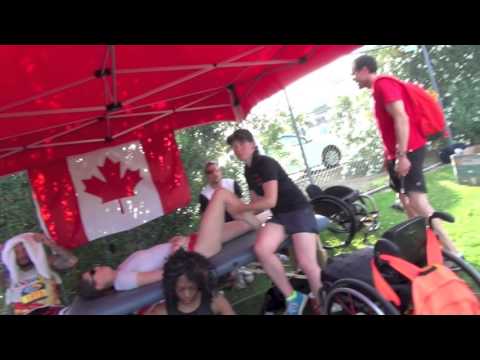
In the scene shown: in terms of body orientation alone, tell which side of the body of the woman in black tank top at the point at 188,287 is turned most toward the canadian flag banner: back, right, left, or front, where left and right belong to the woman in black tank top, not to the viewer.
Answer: back

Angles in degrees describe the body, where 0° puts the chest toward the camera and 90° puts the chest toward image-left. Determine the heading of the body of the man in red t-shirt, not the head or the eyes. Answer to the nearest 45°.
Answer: approximately 90°

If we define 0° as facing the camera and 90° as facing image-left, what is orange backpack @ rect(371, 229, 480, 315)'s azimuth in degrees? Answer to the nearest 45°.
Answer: approximately 315°

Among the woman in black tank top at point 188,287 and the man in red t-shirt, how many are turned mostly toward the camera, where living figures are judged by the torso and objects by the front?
1

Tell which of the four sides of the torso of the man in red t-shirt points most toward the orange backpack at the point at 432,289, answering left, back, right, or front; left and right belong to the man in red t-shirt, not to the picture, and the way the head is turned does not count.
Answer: left

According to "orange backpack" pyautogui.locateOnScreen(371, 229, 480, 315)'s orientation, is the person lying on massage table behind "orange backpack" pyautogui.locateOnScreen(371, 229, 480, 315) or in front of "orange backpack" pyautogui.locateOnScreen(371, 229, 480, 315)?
behind

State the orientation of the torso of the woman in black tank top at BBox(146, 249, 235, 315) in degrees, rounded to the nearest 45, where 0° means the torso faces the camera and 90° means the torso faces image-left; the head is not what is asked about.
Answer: approximately 0°

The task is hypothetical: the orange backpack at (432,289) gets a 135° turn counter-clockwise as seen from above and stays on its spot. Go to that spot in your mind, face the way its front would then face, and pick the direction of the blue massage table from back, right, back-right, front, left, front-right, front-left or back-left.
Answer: left

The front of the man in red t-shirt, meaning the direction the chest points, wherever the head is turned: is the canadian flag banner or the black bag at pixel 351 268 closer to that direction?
the canadian flag banner

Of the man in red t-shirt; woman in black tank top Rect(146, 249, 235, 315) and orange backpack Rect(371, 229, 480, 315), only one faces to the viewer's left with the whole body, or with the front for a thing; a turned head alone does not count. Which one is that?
the man in red t-shirt

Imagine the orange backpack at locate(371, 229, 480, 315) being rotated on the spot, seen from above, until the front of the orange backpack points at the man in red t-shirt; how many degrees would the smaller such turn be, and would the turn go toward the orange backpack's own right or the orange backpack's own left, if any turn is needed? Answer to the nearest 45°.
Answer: approximately 135° to the orange backpack's own left
